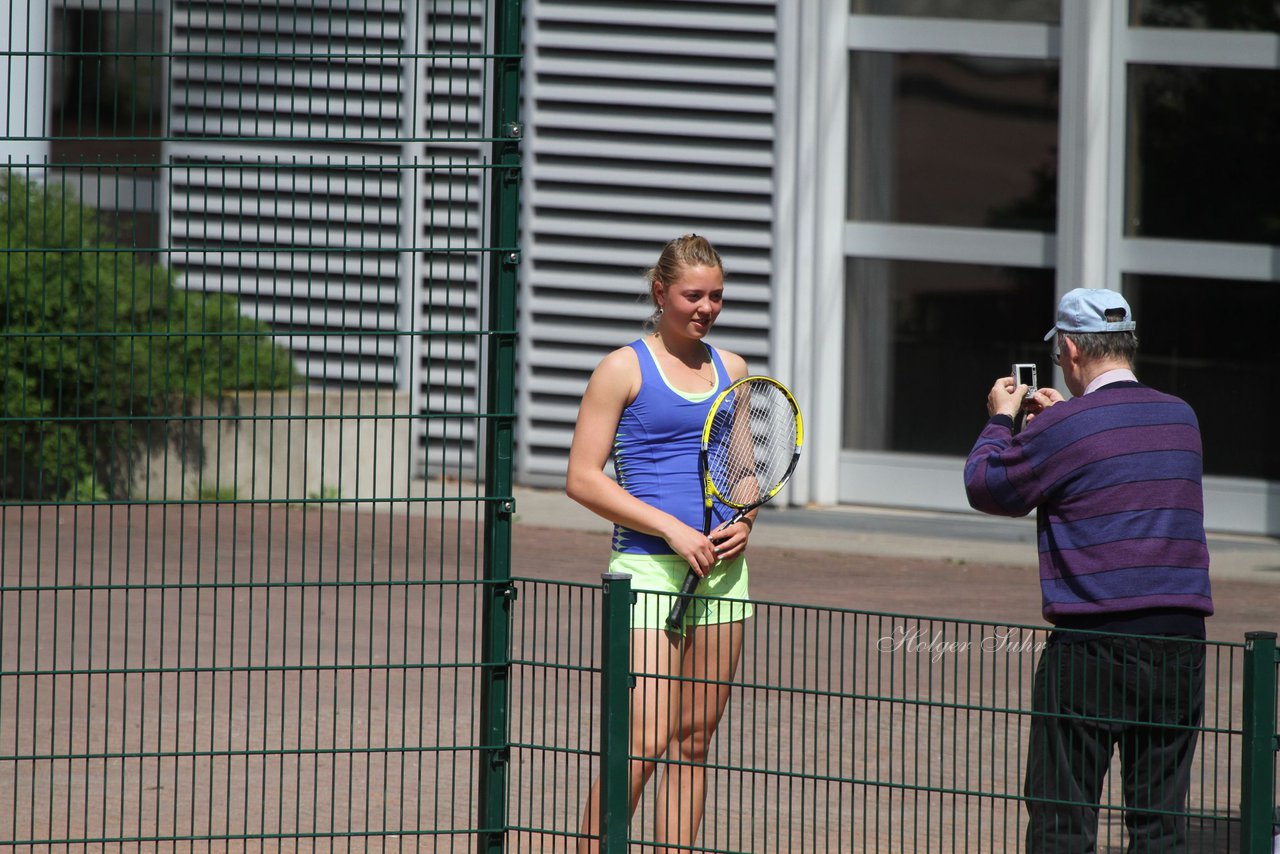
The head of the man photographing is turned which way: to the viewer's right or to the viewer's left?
to the viewer's left

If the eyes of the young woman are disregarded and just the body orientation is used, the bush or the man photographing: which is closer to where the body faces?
the man photographing

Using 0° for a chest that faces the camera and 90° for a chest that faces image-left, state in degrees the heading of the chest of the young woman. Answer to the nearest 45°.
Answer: approximately 315°

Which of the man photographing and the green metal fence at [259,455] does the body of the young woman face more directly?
the man photographing

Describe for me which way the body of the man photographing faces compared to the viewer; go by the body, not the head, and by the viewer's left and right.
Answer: facing away from the viewer and to the left of the viewer

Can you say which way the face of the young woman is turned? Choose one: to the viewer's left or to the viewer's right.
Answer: to the viewer's right

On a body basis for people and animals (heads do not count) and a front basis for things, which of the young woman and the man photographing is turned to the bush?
the man photographing

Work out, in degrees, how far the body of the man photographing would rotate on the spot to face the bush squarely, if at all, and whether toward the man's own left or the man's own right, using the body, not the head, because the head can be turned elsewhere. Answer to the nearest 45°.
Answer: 0° — they already face it

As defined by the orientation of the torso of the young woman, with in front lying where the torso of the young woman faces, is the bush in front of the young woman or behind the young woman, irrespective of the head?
behind
